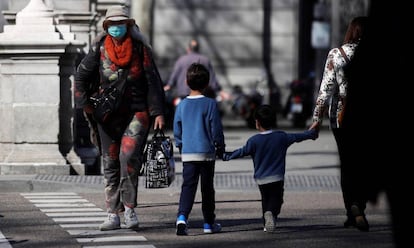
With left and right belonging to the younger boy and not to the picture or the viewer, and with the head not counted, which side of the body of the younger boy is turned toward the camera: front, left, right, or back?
back

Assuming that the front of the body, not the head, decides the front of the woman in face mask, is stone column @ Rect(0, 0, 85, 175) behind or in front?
behind

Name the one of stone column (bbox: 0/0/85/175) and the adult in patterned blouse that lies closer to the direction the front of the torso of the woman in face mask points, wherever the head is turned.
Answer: the adult in patterned blouse

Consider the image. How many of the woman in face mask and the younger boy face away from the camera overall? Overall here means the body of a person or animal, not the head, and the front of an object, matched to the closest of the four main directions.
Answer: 1

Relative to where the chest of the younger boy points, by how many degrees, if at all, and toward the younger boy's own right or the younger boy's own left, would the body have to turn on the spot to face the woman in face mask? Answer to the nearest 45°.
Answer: approximately 90° to the younger boy's own left

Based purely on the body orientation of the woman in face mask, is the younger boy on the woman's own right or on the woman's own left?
on the woman's own left

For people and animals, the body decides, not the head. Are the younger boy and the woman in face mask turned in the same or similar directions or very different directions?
very different directions

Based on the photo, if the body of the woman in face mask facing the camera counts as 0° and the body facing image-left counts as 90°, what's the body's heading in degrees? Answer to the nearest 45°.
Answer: approximately 0°

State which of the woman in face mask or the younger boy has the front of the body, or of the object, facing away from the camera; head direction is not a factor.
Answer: the younger boy

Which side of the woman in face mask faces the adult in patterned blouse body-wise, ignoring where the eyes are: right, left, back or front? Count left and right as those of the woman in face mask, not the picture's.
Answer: left
